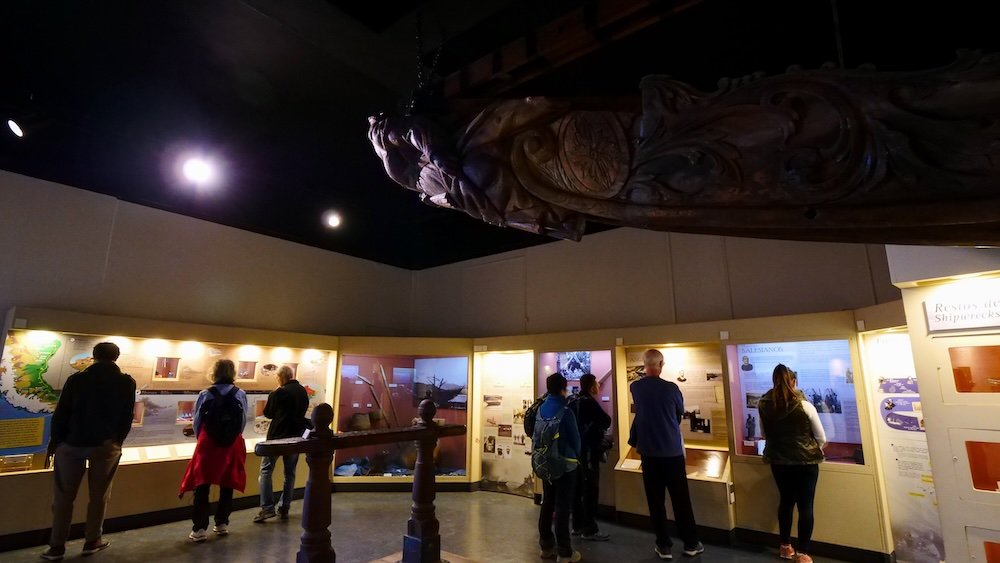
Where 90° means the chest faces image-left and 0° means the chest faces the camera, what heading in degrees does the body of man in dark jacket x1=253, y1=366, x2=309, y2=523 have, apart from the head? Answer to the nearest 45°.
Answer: approximately 135°

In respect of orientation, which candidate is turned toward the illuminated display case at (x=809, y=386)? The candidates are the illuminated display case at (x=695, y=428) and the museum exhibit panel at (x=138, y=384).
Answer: the museum exhibit panel

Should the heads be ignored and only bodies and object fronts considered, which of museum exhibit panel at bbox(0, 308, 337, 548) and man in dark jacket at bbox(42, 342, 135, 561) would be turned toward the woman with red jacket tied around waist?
the museum exhibit panel

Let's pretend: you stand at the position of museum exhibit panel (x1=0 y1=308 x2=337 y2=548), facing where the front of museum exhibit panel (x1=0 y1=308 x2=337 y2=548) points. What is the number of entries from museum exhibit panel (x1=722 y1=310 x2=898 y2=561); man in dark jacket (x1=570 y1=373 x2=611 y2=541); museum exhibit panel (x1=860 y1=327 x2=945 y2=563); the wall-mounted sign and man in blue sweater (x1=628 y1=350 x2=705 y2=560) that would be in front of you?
5

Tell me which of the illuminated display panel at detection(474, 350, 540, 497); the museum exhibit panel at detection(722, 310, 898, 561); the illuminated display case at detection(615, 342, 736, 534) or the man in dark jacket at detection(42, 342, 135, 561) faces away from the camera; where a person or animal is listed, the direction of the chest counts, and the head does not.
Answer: the man in dark jacket

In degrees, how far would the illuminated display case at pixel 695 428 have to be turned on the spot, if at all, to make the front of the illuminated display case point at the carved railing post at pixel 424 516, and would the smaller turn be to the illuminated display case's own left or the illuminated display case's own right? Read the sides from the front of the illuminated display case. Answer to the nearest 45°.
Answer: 0° — it already faces it

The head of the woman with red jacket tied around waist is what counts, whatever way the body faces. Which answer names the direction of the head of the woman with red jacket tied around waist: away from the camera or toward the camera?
away from the camera

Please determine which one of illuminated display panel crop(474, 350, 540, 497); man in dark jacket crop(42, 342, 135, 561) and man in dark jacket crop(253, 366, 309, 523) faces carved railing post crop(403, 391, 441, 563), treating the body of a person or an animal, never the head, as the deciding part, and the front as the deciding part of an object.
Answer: the illuminated display panel

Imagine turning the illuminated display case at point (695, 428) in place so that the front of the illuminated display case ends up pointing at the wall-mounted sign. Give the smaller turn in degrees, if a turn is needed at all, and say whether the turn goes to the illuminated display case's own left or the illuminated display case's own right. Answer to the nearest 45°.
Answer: approximately 90° to the illuminated display case's own left

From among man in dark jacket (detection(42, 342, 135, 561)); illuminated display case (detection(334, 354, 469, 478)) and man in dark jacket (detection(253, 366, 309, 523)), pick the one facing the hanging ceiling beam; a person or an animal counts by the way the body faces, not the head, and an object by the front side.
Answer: the illuminated display case

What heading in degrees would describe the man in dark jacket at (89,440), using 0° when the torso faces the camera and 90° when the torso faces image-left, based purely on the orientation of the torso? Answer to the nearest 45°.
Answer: approximately 180°

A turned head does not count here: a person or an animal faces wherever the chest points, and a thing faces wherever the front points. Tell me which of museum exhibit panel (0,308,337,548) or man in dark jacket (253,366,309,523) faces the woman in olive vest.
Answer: the museum exhibit panel
